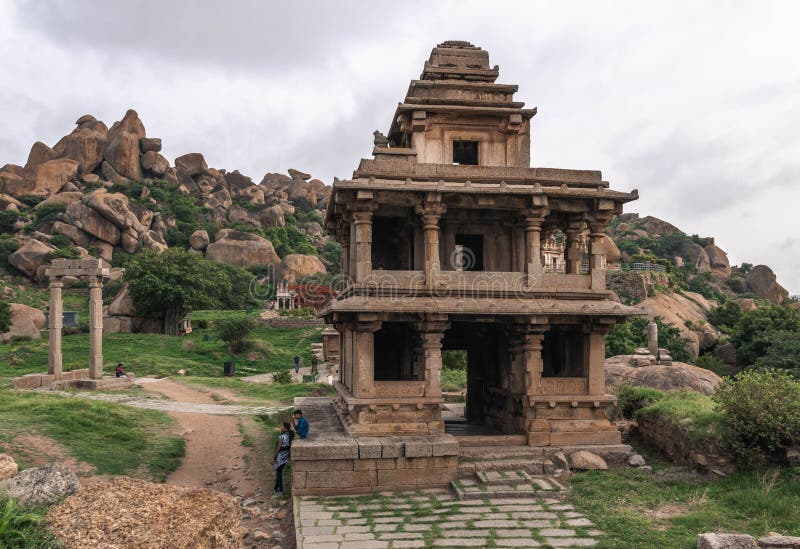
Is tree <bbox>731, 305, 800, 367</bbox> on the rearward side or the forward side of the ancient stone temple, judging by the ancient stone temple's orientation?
on the rearward side

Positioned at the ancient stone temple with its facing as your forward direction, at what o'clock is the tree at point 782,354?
The tree is roughly at 7 o'clock from the ancient stone temple.

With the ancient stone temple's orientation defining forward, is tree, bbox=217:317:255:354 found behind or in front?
behind

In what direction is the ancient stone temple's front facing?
toward the camera

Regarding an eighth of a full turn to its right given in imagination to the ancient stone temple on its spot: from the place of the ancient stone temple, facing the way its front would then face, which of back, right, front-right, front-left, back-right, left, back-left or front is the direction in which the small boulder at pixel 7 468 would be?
front

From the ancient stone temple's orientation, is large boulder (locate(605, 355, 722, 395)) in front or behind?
behind

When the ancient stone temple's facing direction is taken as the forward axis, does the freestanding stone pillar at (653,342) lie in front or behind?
behind
